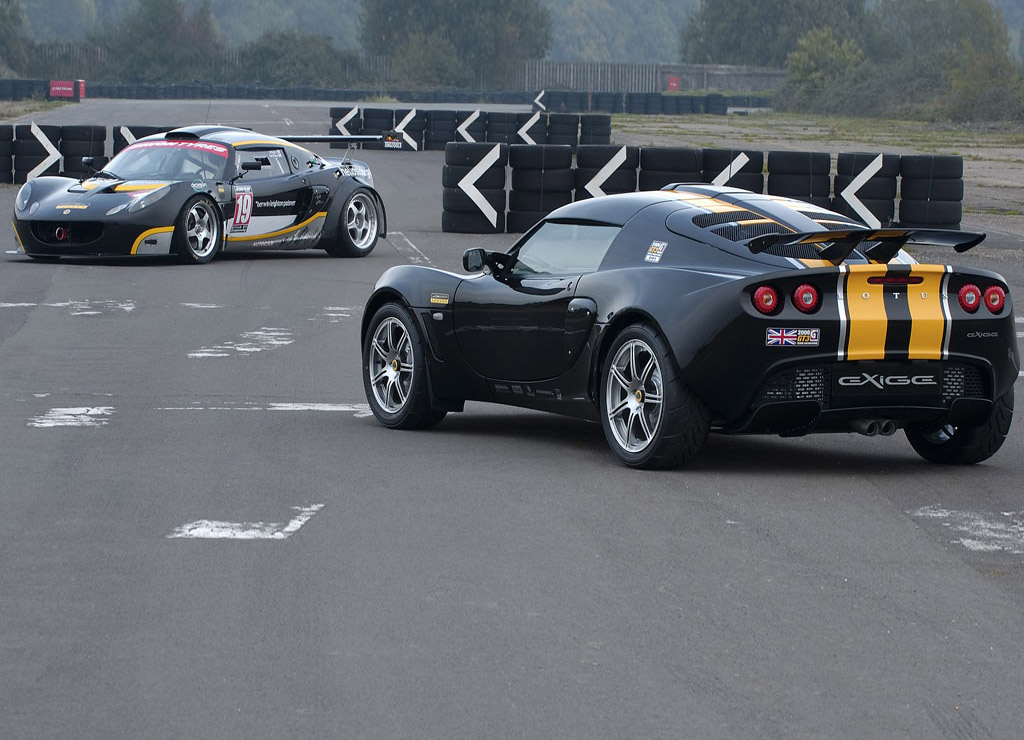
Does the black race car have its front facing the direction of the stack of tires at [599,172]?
no

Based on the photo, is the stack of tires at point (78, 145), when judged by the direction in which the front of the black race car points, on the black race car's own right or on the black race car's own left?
on the black race car's own right

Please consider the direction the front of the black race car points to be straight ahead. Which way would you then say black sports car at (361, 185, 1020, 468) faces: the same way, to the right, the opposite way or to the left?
to the right

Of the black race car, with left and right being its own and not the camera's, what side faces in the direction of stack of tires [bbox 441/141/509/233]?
back

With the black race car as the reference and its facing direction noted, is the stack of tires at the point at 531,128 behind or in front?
behind

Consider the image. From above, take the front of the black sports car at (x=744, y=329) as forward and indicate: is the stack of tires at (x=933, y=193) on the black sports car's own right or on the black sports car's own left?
on the black sports car's own right

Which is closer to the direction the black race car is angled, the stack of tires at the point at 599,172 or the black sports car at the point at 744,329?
the black sports car

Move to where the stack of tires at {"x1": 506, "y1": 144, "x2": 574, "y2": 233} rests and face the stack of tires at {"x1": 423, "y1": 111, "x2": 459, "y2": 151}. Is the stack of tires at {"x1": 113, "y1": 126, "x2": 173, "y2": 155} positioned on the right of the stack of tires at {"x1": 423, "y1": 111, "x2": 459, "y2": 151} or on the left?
left

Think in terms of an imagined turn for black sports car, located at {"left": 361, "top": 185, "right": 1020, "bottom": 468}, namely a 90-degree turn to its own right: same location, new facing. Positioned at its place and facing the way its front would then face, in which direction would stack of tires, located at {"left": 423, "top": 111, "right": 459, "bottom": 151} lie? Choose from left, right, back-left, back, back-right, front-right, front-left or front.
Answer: front-left

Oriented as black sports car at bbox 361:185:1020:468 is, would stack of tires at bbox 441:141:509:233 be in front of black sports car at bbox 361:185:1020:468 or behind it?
in front

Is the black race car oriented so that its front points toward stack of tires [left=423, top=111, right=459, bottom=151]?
no

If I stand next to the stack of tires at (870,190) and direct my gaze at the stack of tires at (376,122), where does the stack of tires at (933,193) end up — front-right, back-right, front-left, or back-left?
back-right

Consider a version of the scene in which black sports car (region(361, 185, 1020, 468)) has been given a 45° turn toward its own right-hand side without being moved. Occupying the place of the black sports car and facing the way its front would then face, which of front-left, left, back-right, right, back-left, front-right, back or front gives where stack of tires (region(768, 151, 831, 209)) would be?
front

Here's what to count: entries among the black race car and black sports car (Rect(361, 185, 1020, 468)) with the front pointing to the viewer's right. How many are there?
0

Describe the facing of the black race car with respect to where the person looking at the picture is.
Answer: facing the viewer and to the left of the viewer

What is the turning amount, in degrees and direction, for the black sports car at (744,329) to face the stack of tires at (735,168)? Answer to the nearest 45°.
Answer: approximately 45° to its right

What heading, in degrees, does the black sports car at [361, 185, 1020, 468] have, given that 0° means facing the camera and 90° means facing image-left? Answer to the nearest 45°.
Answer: approximately 135°

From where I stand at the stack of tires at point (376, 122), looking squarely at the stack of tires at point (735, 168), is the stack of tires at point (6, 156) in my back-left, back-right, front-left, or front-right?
front-right

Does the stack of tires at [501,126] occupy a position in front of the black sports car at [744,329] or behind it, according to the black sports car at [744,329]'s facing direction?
in front

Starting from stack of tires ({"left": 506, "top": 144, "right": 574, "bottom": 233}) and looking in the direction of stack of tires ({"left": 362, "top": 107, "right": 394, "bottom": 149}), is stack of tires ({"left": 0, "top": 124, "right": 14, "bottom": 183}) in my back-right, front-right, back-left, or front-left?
front-left

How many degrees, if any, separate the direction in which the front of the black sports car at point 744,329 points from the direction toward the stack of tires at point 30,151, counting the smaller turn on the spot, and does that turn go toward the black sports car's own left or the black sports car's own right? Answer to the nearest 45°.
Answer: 0° — it already faces it

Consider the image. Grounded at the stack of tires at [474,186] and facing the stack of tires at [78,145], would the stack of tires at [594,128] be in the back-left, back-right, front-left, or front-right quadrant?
front-right
